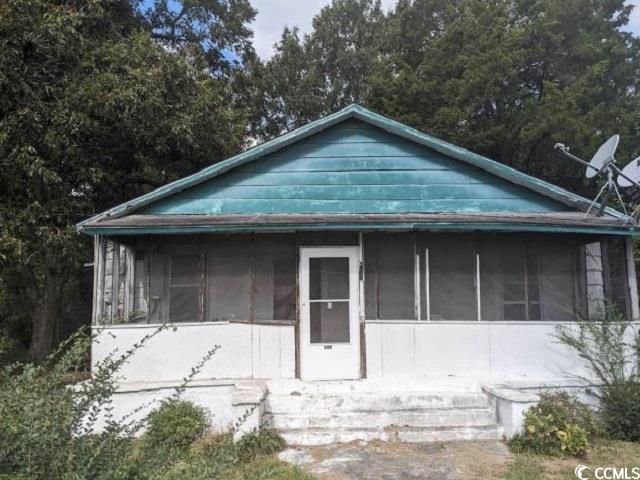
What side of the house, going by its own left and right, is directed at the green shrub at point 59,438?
front

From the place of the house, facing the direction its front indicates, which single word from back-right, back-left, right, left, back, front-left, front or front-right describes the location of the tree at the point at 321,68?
back

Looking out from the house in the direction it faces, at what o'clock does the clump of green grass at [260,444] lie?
The clump of green grass is roughly at 1 o'clock from the house.

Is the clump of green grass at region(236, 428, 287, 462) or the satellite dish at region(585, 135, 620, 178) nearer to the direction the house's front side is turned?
the clump of green grass

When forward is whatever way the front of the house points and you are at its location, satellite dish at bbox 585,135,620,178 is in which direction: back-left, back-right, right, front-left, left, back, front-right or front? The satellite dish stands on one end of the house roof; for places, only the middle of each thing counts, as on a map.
left

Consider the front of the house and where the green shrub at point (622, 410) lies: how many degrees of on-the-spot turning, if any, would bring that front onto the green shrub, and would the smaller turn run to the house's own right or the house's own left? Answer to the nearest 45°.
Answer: approximately 45° to the house's own left

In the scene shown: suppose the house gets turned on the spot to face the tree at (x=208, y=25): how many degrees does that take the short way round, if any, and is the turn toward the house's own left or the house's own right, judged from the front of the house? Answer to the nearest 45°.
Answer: approximately 135° to the house's own right

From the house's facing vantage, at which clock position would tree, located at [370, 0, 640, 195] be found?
The tree is roughly at 7 o'clock from the house.

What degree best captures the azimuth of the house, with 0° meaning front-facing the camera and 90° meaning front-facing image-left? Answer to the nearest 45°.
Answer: approximately 0°

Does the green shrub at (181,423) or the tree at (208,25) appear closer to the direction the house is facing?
the green shrub
